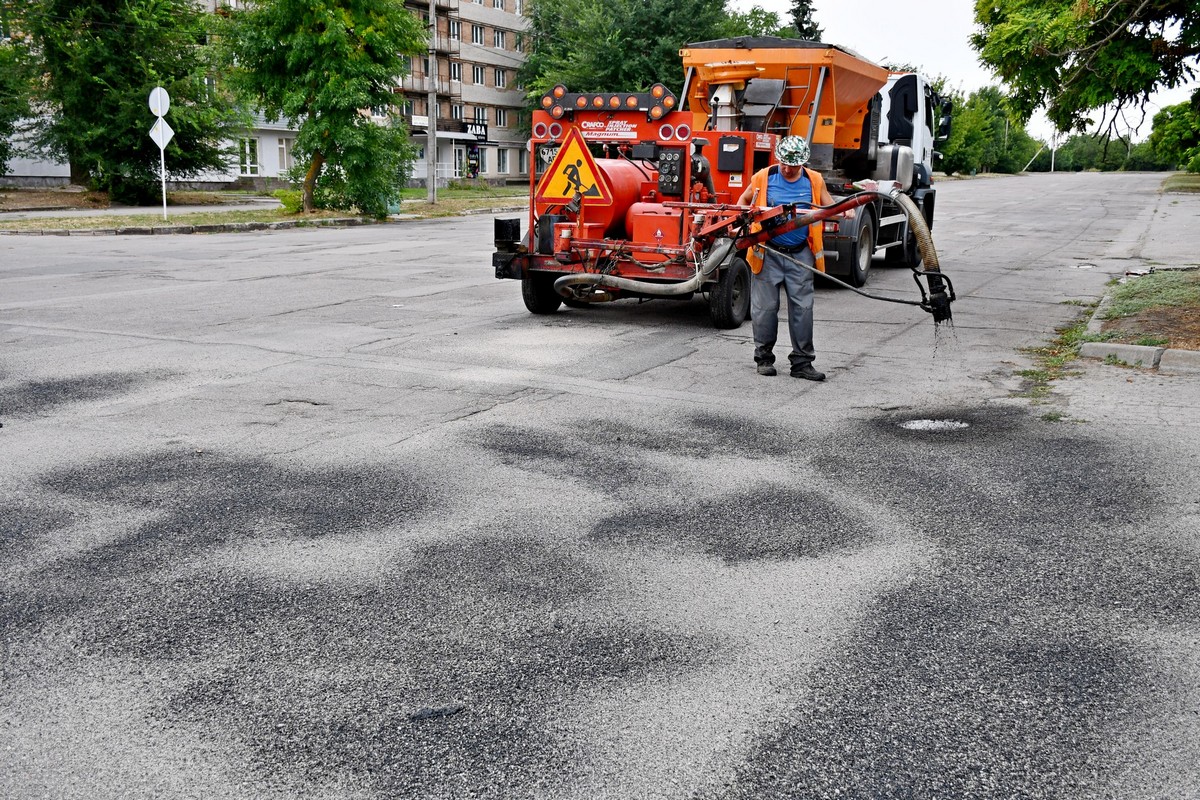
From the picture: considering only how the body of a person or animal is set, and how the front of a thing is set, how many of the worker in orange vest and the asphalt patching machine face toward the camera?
1

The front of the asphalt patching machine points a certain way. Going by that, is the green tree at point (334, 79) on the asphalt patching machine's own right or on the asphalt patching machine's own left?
on the asphalt patching machine's own left

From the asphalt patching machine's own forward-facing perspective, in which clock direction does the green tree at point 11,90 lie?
The green tree is roughly at 9 o'clock from the asphalt patching machine.

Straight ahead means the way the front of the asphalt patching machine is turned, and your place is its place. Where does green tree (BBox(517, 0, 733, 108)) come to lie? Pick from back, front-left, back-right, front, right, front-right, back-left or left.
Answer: front-left

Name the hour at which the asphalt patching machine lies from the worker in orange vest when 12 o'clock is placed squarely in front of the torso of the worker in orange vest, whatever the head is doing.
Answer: The asphalt patching machine is roughly at 5 o'clock from the worker in orange vest.

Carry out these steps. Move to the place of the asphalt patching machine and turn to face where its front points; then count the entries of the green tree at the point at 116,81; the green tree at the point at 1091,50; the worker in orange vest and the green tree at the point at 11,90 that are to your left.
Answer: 2

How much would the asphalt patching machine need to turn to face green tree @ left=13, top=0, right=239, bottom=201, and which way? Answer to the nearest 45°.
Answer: approximately 90° to its left

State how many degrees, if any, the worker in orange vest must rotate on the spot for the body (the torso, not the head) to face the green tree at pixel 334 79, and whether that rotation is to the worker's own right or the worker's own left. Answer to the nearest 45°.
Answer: approximately 135° to the worker's own right

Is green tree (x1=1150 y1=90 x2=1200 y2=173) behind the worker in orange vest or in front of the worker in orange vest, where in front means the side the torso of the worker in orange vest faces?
behind

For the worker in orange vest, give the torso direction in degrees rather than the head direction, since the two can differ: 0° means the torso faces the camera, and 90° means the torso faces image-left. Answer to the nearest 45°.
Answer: approximately 0°
